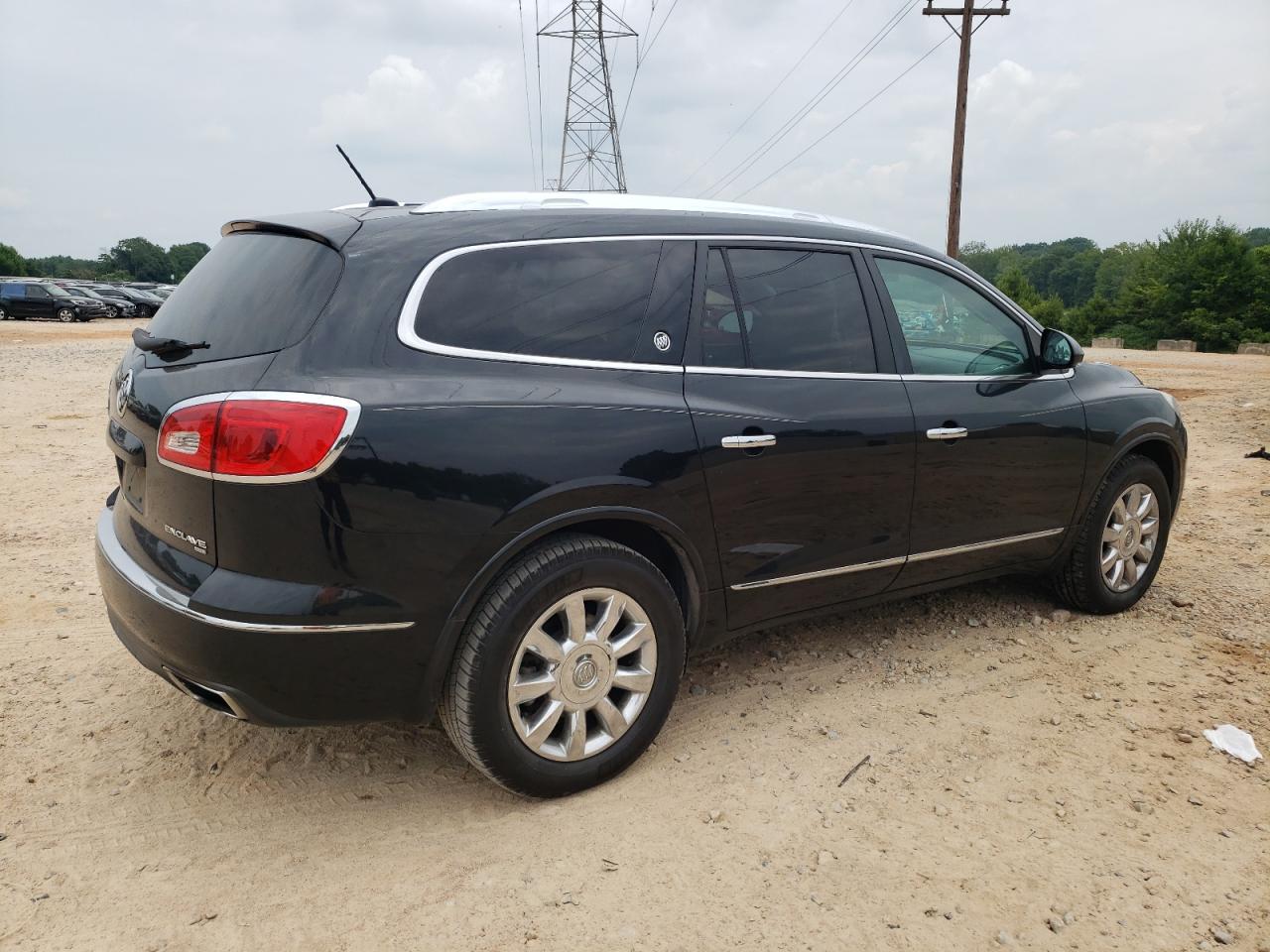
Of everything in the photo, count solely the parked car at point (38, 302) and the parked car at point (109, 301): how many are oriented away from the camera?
0

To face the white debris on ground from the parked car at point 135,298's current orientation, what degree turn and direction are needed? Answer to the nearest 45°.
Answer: approximately 45° to its right

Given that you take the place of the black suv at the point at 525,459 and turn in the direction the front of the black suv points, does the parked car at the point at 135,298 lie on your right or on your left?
on your left

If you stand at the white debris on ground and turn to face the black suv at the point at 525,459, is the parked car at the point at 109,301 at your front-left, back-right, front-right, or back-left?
front-right

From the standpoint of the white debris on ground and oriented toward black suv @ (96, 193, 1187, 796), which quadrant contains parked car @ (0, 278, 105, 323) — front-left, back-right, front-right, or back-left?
front-right

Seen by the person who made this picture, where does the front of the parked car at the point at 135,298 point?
facing the viewer and to the right of the viewer

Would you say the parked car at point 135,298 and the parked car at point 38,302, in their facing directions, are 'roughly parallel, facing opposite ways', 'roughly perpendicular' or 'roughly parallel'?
roughly parallel

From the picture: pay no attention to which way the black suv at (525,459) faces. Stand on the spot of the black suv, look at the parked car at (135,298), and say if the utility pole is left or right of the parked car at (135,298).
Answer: right

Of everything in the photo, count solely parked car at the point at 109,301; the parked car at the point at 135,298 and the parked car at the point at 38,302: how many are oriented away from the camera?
0

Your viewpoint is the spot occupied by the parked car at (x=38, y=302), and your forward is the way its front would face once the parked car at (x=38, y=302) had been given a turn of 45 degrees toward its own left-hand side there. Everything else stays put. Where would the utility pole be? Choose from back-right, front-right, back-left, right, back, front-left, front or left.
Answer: front-right

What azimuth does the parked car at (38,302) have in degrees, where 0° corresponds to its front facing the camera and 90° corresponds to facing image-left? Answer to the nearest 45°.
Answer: approximately 315°

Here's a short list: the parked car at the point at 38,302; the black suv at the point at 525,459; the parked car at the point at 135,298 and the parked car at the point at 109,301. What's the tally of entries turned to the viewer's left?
0

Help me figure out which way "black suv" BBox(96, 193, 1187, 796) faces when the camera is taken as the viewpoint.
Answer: facing away from the viewer and to the right of the viewer

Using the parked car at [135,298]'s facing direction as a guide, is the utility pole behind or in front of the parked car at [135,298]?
in front
